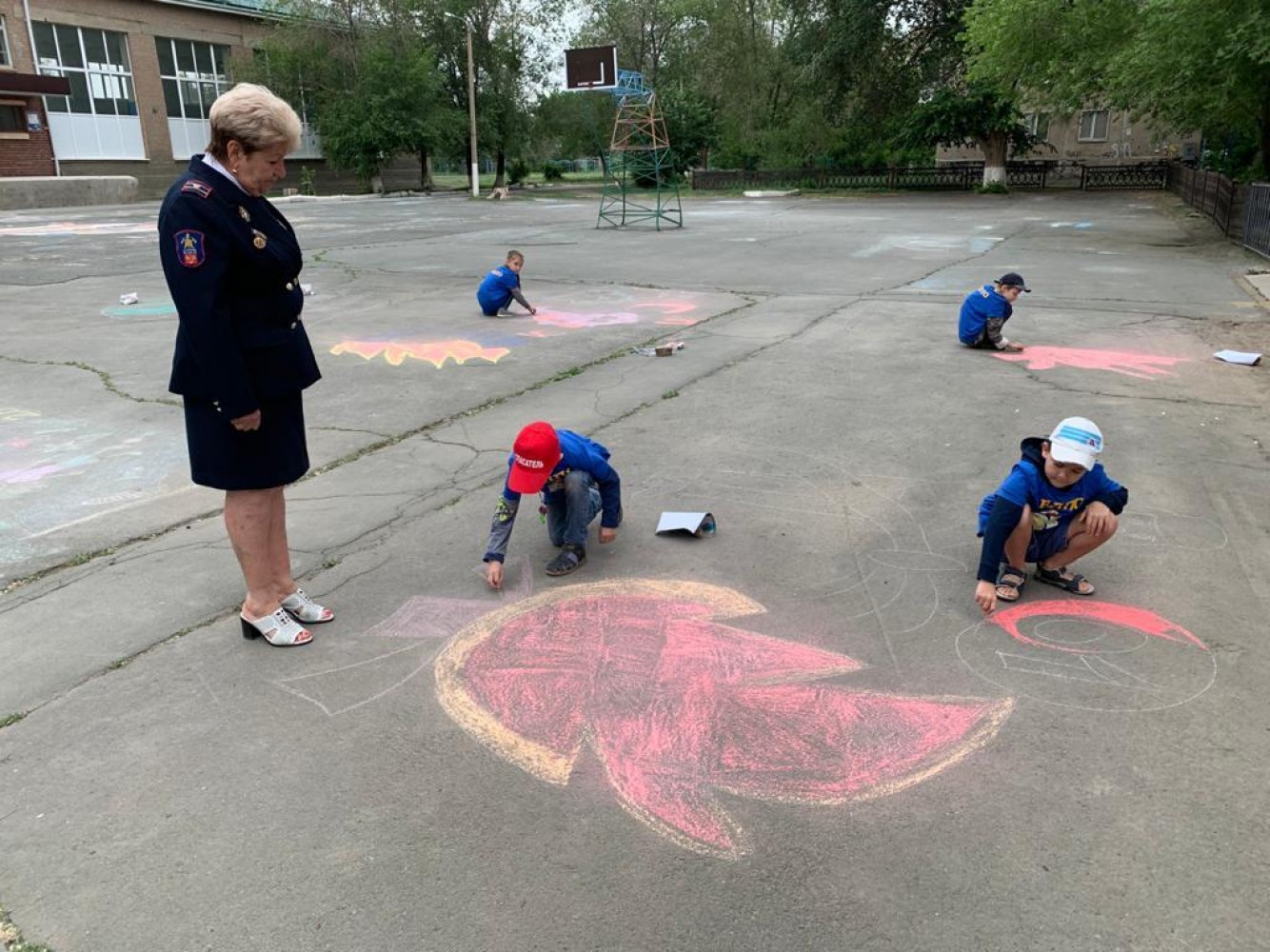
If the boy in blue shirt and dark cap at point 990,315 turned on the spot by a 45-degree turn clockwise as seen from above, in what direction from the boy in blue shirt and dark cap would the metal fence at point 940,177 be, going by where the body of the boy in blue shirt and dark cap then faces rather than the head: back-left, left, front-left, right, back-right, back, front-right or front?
back-left

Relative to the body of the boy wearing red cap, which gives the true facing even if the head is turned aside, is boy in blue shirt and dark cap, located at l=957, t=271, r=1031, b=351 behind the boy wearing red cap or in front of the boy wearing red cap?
behind

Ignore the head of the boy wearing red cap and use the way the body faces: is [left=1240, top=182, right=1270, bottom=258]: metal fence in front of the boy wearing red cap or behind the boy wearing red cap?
behind

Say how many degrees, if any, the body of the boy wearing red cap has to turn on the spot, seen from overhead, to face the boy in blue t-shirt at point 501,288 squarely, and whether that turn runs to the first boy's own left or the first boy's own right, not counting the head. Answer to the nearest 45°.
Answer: approximately 135° to the first boy's own right

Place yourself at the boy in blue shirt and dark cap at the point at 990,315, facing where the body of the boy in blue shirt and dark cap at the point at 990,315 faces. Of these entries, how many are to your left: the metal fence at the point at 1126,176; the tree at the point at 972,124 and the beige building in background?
3

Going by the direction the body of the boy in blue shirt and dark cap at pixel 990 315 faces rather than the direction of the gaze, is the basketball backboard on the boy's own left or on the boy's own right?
on the boy's own left

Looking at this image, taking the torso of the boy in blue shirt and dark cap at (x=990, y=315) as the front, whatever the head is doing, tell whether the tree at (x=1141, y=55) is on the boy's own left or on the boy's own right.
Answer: on the boy's own left

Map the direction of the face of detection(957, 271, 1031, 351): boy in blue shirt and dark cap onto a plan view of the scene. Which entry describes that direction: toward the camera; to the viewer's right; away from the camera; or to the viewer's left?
to the viewer's right

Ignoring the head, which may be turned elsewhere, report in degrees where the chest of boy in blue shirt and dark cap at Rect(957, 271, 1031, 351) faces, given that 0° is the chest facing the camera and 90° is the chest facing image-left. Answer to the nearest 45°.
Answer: approximately 270°

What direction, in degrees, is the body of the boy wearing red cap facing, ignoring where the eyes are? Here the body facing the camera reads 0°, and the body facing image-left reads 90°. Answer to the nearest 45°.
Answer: approximately 45°

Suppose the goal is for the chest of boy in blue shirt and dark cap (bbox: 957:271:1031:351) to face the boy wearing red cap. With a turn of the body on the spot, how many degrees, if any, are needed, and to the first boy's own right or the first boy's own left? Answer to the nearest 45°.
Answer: approximately 90° to the first boy's own right

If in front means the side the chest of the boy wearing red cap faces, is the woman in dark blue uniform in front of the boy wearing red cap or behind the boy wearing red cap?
in front

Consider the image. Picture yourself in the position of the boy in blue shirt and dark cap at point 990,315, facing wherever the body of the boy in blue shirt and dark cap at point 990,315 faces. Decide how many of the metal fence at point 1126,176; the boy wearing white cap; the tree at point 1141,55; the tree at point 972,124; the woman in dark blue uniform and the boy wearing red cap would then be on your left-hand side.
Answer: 3

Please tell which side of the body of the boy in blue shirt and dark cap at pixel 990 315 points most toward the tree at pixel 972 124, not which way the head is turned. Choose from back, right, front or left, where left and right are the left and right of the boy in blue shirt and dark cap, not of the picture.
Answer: left

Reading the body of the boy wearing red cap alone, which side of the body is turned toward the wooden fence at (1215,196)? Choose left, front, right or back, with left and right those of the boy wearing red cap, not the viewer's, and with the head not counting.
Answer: back

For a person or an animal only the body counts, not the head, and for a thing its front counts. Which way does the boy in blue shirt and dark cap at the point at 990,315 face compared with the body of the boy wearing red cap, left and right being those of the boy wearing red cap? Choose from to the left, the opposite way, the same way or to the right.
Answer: to the left

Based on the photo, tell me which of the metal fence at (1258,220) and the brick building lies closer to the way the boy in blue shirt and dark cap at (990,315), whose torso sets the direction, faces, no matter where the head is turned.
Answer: the metal fence

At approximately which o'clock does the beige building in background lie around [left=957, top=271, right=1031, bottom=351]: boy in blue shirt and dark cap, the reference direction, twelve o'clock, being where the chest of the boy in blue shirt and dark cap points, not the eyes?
The beige building in background is roughly at 9 o'clock from the boy in blue shirt and dark cap.

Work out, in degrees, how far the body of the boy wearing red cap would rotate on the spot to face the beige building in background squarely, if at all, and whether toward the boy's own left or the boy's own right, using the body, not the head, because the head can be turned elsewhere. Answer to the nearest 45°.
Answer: approximately 180°
